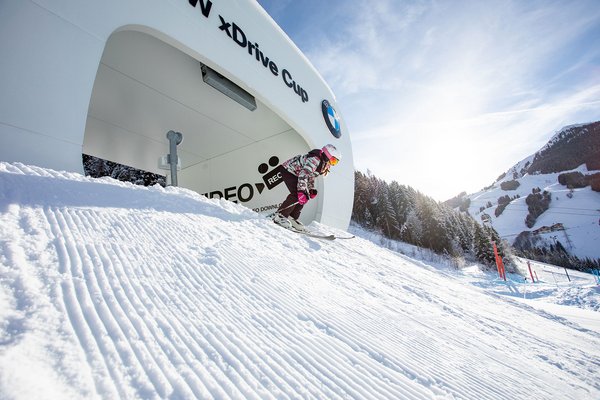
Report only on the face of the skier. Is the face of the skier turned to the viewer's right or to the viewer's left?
to the viewer's right

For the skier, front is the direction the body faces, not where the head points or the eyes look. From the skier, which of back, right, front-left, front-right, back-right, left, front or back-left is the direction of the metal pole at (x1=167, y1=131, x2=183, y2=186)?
back

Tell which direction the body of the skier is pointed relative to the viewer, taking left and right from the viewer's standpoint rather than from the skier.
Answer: facing to the right of the viewer
